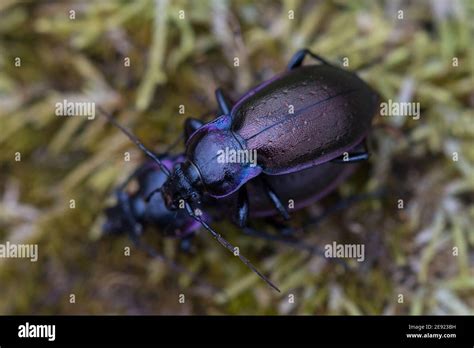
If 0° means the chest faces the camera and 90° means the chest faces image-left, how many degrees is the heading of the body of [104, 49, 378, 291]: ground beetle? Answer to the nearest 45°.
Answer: approximately 45°
